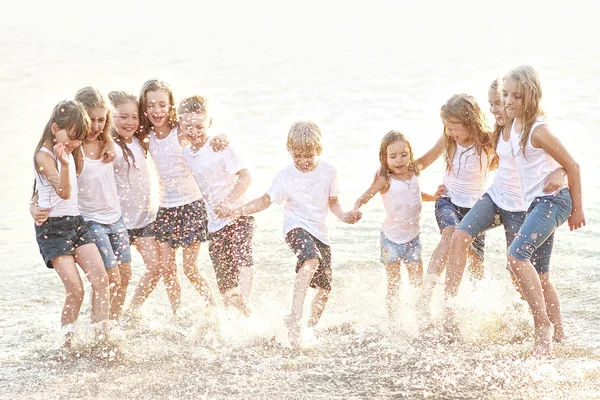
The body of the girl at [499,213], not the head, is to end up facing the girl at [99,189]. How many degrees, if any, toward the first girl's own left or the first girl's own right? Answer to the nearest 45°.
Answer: approximately 45° to the first girl's own right

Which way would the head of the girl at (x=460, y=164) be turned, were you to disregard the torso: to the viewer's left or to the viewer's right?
to the viewer's left

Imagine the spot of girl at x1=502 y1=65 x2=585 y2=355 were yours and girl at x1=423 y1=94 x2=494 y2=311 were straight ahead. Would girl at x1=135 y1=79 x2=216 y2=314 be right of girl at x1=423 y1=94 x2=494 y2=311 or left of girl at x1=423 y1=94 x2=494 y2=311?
left

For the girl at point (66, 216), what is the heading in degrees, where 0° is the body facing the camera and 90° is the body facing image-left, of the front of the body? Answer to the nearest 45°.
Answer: approximately 315°

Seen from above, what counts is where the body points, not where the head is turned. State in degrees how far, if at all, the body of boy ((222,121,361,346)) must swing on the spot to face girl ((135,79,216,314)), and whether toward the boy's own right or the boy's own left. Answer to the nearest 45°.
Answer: approximately 90° to the boy's own right

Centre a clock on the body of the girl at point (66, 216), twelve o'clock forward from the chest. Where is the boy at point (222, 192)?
The boy is roughly at 10 o'clock from the girl.

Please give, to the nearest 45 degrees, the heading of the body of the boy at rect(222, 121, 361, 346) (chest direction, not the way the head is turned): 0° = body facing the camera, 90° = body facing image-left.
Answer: approximately 0°
